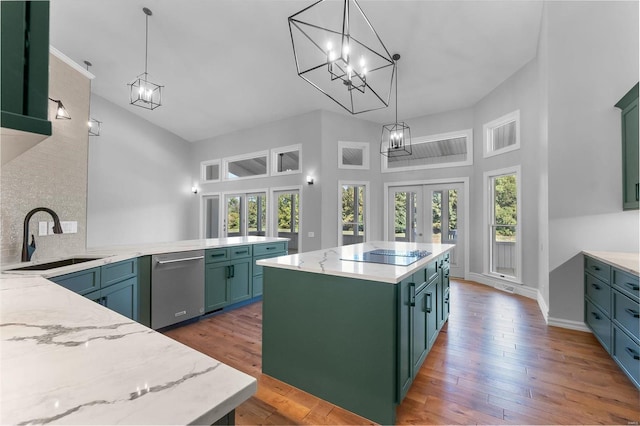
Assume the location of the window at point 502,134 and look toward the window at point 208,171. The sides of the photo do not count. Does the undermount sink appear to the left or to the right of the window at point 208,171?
left

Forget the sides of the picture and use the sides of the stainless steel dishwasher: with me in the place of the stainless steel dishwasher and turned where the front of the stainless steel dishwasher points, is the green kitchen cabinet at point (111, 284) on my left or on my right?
on my right

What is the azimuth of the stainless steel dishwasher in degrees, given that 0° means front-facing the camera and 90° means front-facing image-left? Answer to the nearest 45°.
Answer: approximately 315°

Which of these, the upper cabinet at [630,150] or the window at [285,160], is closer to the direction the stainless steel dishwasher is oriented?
the upper cabinet

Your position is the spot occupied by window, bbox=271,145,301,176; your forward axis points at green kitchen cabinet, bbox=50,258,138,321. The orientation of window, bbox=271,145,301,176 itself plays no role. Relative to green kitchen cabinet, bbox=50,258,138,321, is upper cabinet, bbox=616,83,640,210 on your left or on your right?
left

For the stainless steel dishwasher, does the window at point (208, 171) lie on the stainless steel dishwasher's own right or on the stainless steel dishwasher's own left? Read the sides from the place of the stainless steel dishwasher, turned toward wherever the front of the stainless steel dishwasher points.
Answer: on the stainless steel dishwasher's own left
